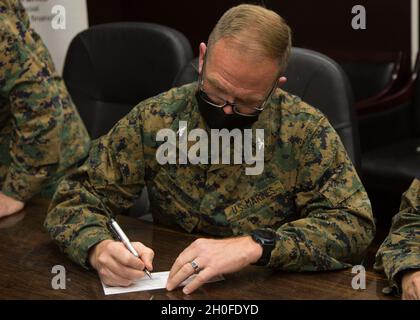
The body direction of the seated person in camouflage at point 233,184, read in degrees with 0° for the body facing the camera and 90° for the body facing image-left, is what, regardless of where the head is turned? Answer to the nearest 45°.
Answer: approximately 0°

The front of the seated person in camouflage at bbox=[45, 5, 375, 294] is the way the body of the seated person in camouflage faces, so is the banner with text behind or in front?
behind

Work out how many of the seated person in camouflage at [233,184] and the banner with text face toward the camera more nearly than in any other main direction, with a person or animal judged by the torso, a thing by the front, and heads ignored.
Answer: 2

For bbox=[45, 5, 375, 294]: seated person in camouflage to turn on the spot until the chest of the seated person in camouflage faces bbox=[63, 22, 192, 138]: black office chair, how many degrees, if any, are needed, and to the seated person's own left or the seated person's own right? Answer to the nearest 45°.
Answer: approximately 180°

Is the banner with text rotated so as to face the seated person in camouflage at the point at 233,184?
yes

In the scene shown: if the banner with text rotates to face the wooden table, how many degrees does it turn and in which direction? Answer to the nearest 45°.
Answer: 0° — it already faces it
